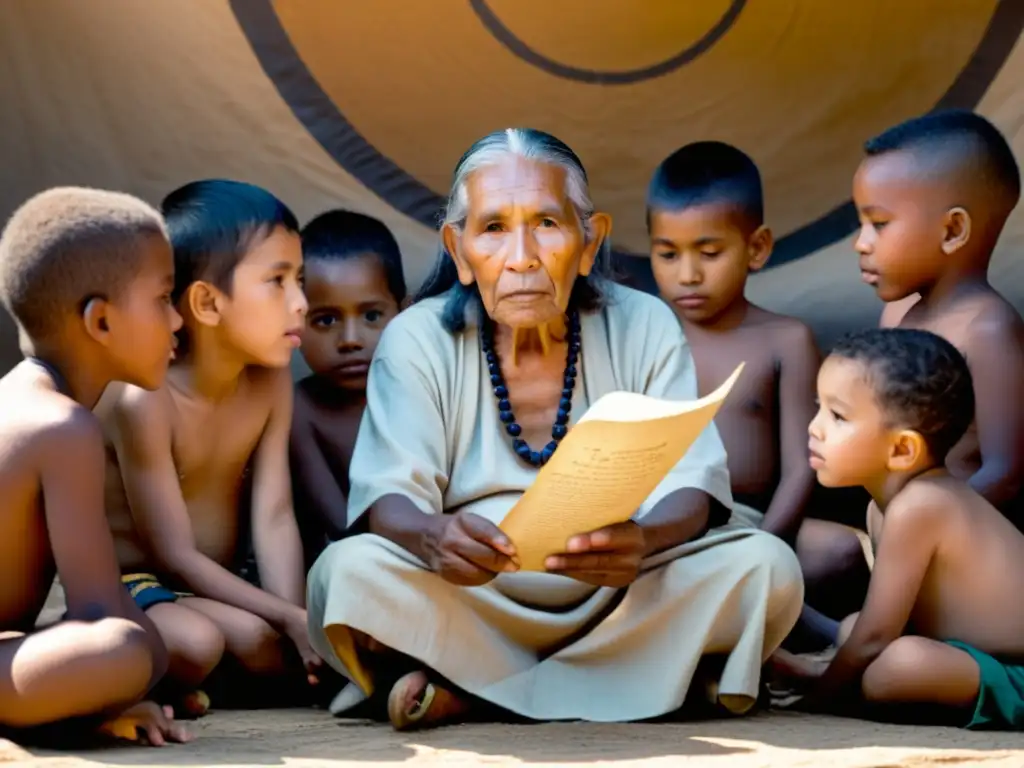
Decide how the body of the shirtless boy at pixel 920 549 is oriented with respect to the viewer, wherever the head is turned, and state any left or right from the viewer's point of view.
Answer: facing to the left of the viewer

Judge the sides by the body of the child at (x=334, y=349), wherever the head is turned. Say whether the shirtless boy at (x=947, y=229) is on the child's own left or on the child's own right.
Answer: on the child's own left

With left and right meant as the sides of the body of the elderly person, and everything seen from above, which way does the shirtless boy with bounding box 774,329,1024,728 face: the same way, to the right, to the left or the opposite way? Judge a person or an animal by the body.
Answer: to the right

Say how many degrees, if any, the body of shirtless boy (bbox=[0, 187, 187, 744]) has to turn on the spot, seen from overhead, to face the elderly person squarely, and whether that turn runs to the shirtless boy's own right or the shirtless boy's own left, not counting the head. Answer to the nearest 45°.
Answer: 0° — they already face them

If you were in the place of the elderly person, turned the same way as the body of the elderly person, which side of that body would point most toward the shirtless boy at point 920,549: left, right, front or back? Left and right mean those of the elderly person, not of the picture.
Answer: left

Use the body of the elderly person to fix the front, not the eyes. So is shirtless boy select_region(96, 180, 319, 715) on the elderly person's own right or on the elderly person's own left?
on the elderly person's own right

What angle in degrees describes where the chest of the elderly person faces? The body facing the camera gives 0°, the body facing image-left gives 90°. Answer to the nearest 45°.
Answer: approximately 0°

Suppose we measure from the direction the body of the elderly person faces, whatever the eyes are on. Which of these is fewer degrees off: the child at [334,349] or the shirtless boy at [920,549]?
the shirtless boy

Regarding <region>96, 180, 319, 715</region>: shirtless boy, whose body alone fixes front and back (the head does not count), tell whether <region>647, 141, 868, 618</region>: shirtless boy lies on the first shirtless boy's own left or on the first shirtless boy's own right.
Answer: on the first shirtless boy's own left

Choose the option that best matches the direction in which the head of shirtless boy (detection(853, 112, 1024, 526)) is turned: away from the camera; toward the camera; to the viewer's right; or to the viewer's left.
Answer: to the viewer's left

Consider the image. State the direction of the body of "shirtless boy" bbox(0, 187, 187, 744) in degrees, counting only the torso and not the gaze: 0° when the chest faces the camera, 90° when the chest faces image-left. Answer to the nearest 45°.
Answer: approximately 270°

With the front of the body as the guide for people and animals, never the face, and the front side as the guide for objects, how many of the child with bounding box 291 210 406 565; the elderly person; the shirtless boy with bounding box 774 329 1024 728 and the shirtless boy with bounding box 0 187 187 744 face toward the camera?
2
